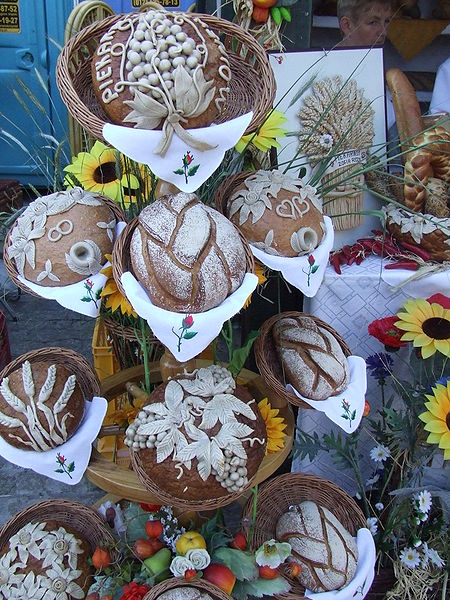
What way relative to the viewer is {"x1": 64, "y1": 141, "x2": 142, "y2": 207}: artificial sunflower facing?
toward the camera

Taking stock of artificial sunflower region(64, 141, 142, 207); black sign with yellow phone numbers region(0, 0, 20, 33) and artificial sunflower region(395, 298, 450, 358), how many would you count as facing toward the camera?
3

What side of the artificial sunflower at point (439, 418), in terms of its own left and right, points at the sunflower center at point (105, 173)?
right

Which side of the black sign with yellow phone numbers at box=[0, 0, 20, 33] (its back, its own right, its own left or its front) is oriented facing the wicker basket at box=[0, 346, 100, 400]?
front

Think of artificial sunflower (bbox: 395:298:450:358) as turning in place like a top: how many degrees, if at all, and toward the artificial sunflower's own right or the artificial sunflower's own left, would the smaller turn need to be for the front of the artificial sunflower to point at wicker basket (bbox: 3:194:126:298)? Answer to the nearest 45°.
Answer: approximately 45° to the artificial sunflower's own right

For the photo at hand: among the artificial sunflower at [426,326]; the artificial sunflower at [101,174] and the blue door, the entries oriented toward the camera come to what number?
3

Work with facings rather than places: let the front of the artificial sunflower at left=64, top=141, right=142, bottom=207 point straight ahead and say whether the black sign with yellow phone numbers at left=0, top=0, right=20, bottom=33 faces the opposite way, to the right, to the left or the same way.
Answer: the same way

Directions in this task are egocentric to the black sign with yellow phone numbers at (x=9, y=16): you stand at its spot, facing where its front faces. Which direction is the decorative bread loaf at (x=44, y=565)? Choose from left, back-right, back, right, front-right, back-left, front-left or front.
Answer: front

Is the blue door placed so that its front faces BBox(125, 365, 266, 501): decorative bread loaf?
yes

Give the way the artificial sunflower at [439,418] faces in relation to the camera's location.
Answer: facing the viewer

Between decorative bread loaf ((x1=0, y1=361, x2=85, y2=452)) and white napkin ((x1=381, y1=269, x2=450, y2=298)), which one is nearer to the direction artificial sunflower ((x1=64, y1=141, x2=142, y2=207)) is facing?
the decorative bread loaf

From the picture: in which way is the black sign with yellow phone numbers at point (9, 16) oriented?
toward the camera

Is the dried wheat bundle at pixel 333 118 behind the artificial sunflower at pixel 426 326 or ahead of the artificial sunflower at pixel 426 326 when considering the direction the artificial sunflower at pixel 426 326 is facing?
behind

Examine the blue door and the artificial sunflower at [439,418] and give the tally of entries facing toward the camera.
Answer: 2

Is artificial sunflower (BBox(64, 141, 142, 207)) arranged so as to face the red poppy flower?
no

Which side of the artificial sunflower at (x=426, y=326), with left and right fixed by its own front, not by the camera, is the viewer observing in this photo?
front

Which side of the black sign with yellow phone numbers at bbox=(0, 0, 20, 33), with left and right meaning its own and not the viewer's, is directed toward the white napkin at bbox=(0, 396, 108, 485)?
front

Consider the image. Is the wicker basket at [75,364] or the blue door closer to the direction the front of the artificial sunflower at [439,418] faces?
the wicker basket
